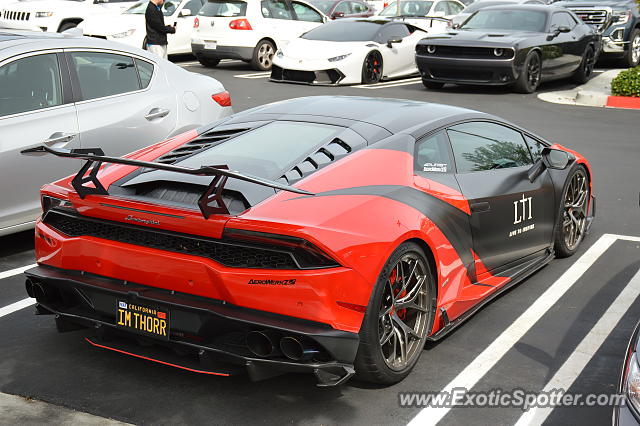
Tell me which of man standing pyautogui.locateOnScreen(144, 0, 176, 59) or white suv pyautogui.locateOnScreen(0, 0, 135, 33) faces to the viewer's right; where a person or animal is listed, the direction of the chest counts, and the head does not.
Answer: the man standing

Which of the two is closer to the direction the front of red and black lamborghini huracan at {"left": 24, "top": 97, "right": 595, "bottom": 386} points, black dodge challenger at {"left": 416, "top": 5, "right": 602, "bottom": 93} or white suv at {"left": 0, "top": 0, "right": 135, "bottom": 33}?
the black dodge challenger

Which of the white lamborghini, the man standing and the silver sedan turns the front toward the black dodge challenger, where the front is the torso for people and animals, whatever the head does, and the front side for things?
the man standing

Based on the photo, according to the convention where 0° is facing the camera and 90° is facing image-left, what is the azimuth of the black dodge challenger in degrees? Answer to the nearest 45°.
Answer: approximately 45°

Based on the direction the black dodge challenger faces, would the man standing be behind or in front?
in front

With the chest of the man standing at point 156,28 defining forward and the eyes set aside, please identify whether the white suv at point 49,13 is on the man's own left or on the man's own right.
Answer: on the man's own left

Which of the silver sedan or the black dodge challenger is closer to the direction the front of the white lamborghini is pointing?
the silver sedan

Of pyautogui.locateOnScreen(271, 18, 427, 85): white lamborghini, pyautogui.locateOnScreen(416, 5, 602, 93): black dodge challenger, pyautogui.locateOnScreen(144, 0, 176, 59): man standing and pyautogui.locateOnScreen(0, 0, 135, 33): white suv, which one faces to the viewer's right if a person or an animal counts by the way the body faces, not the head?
the man standing
